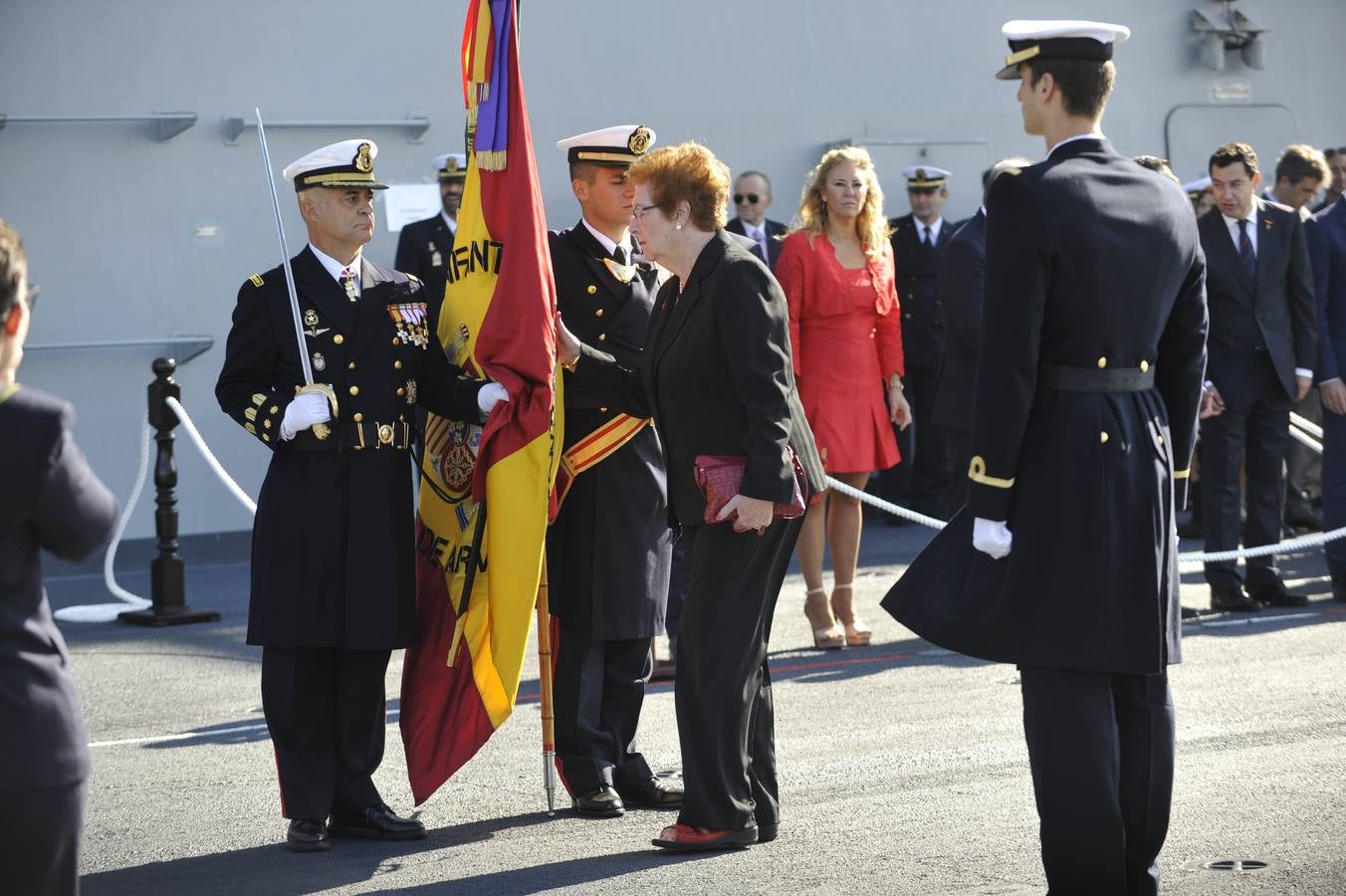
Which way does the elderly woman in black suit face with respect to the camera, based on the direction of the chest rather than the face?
to the viewer's left

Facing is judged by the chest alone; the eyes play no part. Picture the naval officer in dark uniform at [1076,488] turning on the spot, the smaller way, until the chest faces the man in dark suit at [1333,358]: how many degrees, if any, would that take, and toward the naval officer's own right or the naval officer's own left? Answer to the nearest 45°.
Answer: approximately 45° to the naval officer's own right

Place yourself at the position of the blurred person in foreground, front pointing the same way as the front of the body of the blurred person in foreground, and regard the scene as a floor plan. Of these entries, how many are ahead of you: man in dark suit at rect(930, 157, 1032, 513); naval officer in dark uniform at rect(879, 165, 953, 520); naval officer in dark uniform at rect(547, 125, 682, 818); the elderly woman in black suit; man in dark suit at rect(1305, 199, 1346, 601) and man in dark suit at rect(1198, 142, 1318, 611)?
6

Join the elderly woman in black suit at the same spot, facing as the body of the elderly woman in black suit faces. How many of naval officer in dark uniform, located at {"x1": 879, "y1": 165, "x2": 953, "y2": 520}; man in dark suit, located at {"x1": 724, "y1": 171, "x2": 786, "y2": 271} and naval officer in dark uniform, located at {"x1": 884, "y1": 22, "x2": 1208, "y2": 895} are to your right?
2

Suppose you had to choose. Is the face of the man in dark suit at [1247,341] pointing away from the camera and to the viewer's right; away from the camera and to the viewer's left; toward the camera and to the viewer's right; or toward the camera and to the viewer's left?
toward the camera and to the viewer's left

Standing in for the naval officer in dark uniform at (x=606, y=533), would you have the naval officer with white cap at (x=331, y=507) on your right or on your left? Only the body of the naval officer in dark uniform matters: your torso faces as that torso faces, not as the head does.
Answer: on your right

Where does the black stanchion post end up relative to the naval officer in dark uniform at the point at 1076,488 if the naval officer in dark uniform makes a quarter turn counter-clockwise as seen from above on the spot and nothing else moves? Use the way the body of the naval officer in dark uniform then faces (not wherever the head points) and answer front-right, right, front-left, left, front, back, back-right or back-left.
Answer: right

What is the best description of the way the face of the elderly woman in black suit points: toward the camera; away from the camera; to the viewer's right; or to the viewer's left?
to the viewer's left

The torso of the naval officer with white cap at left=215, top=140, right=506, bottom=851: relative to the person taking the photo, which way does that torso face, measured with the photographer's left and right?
facing the viewer and to the right of the viewer

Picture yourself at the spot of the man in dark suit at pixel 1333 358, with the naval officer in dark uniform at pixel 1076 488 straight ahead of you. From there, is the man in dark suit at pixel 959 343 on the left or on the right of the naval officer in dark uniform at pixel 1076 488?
right

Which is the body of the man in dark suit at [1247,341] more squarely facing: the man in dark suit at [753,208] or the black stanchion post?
the black stanchion post

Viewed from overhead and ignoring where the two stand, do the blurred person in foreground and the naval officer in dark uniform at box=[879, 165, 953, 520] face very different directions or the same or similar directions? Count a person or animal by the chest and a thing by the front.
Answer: very different directions

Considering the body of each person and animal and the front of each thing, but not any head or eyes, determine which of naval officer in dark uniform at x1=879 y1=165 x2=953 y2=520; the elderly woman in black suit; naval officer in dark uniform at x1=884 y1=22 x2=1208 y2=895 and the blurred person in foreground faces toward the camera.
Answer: naval officer in dark uniform at x1=879 y1=165 x2=953 y2=520

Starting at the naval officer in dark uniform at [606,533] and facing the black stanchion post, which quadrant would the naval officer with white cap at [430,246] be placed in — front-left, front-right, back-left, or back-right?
front-right

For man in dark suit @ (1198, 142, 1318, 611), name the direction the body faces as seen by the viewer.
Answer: toward the camera

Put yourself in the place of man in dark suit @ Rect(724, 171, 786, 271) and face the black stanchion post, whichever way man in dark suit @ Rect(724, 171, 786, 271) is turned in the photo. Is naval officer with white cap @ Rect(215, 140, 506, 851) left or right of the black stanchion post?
left
